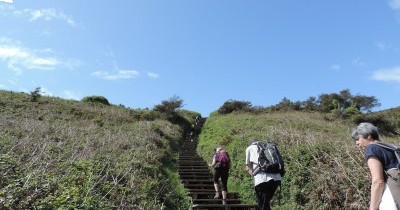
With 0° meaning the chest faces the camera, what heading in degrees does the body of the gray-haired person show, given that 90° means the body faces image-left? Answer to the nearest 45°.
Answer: approximately 90°

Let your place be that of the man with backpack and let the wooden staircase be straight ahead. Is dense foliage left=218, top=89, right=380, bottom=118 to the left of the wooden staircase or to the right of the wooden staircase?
right

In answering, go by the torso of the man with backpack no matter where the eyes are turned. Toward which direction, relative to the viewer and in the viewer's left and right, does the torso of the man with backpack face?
facing away from the viewer and to the left of the viewer

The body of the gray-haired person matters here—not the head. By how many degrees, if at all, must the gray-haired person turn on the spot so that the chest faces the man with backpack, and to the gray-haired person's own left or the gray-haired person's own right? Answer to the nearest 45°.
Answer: approximately 45° to the gray-haired person's own right

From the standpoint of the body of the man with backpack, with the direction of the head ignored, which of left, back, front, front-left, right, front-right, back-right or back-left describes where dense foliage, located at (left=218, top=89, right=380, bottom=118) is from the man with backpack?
front-right

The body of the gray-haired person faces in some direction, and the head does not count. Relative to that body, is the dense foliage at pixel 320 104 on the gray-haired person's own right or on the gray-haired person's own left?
on the gray-haired person's own right

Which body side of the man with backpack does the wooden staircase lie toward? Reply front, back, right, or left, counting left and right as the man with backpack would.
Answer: front

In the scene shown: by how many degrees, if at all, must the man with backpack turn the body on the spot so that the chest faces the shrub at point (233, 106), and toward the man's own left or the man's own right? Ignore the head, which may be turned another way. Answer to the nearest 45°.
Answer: approximately 45° to the man's own right

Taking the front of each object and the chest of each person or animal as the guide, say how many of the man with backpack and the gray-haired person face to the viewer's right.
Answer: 0

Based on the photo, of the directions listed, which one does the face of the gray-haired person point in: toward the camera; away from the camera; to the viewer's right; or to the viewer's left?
to the viewer's left
